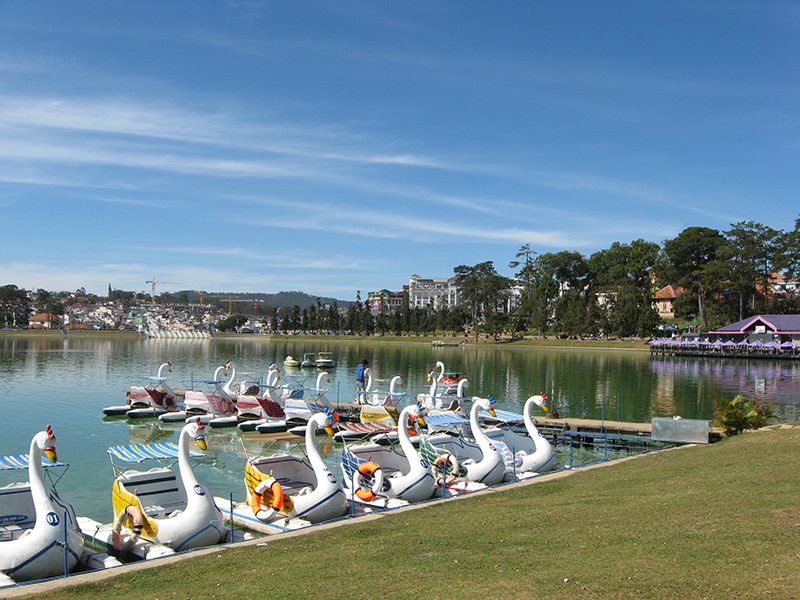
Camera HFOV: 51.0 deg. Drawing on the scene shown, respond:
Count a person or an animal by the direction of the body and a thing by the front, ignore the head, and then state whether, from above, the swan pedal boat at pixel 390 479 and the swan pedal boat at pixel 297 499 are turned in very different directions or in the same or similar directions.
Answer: same or similar directions

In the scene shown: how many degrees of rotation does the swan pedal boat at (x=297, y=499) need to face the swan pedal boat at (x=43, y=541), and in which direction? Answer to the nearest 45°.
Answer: approximately 90° to its right

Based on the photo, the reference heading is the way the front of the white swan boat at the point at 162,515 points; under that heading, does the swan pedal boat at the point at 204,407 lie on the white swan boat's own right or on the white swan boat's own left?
on the white swan boat's own left

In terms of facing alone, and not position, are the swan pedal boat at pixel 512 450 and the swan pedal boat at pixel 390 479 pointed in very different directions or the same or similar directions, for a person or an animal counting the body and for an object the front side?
same or similar directions

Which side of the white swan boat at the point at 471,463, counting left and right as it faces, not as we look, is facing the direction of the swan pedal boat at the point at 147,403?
back

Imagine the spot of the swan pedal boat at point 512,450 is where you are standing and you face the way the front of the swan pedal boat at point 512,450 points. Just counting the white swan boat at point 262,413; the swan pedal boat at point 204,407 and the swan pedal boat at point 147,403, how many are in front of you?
0

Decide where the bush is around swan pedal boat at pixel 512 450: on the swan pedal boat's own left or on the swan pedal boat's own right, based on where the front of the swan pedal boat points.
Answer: on the swan pedal boat's own left

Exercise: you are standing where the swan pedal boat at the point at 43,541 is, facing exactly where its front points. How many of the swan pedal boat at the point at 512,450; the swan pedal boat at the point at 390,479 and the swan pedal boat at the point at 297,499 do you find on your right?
0

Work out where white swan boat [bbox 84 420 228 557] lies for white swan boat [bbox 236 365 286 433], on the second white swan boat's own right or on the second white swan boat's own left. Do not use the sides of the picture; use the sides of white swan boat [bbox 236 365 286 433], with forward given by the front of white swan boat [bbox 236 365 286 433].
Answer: on the second white swan boat's own right

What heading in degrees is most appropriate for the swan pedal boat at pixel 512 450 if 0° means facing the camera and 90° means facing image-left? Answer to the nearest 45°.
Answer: approximately 315°

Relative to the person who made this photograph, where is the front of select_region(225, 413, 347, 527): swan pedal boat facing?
facing the viewer and to the right of the viewer

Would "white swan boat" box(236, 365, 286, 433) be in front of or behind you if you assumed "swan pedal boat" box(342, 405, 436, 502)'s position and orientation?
behind
